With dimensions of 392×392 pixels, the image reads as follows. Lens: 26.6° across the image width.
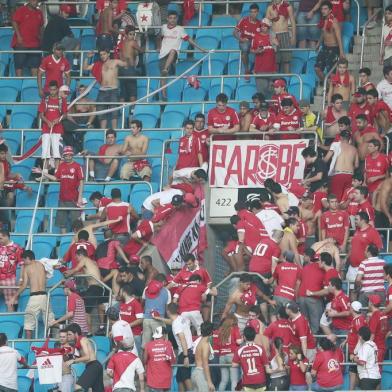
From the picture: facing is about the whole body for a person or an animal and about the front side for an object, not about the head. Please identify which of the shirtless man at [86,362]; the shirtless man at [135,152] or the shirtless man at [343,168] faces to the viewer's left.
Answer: the shirtless man at [86,362]

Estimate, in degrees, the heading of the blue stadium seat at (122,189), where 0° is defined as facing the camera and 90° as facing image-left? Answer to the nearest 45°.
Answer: approximately 0°

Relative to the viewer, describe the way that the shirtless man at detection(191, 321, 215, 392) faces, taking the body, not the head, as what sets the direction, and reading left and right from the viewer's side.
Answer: facing away from the viewer and to the right of the viewer

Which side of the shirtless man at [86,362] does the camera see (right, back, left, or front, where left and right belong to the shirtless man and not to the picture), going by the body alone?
left

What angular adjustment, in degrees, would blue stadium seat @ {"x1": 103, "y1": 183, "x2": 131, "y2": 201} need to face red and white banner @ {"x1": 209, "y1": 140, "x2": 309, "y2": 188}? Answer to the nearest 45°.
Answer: approximately 90° to its left

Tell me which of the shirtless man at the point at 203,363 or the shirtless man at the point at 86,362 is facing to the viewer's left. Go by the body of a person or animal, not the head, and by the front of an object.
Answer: the shirtless man at the point at 86,362

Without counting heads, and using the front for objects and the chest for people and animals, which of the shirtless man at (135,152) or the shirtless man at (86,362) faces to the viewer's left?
the shirtless man at (86,362)
